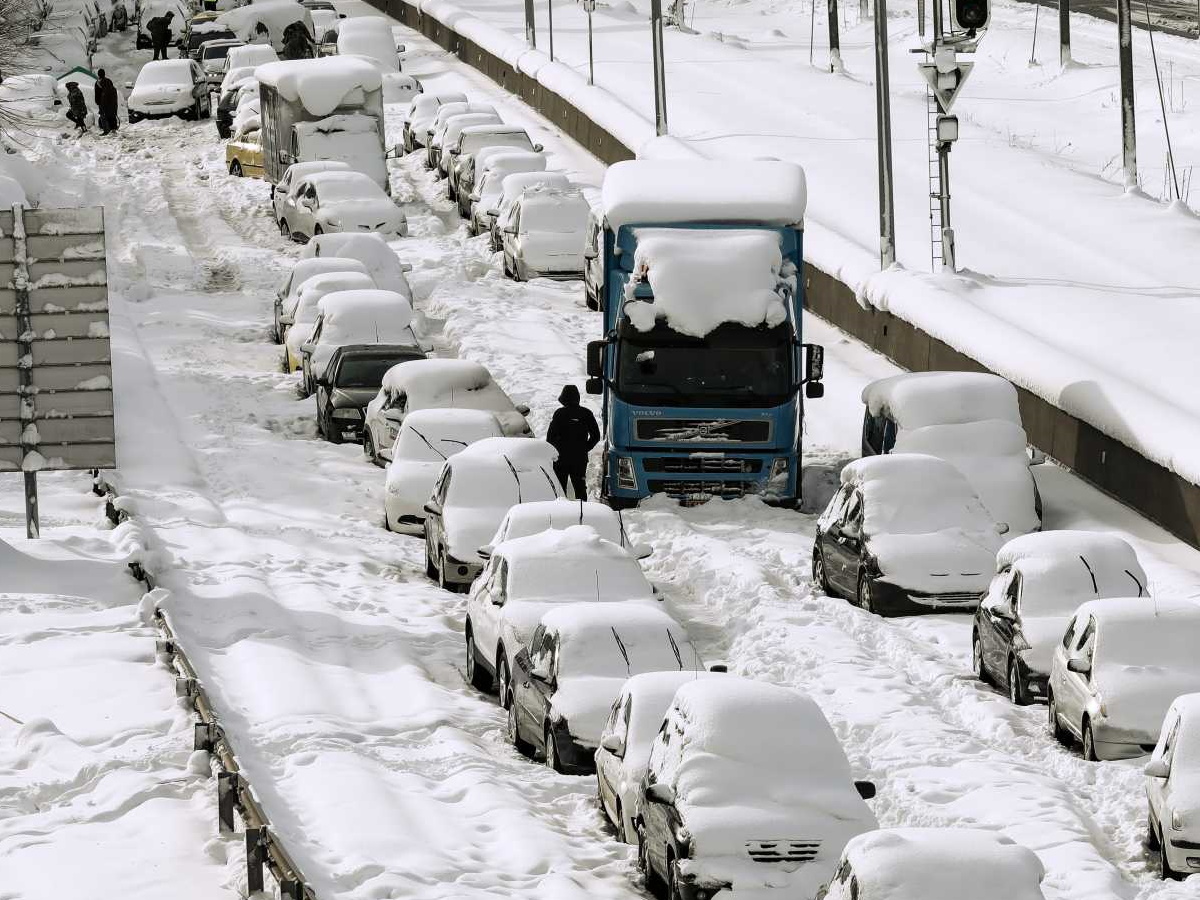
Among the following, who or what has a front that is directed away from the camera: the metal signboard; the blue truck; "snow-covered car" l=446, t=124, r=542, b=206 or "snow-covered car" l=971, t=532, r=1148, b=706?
the metal signboard

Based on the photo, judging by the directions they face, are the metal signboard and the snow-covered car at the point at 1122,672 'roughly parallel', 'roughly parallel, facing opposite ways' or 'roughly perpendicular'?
roughly parallel, facing opposite ways

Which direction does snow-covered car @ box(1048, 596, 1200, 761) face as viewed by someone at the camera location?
facing the viewer and to the right of the viewer

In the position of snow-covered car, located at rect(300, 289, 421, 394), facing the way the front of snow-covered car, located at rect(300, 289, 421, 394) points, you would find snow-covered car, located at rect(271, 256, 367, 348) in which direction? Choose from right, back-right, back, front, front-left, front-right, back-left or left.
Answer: back

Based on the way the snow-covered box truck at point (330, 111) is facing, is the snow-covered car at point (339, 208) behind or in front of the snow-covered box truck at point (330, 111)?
in front

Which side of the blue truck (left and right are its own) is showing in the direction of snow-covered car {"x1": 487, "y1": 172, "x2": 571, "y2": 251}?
back

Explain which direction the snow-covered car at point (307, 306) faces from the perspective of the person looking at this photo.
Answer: facing the viewer

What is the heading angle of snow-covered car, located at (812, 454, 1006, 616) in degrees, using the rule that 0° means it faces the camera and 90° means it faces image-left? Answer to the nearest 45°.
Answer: approximately 315°

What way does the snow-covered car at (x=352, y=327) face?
toward the camera

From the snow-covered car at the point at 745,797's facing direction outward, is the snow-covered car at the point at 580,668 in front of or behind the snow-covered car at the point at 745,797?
behind

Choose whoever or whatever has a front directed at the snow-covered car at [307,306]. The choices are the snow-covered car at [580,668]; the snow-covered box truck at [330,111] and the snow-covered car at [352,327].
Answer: the snow-covered box truck

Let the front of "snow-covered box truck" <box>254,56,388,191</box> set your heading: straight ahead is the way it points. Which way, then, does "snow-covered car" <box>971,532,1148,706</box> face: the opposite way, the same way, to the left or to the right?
the same way

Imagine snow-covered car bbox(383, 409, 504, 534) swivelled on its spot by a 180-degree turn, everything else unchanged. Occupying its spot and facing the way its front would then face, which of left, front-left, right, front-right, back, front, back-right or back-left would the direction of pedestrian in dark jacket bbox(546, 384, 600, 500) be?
right

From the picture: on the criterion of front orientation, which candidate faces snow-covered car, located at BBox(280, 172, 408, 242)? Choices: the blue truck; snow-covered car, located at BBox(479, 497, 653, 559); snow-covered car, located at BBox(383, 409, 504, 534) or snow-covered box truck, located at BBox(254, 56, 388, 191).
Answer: the snow-covered box truck

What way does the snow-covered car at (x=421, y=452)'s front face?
toward the camera

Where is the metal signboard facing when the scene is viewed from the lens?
facing away from the viewer

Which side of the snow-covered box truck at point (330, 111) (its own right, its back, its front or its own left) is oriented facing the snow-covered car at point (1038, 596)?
front

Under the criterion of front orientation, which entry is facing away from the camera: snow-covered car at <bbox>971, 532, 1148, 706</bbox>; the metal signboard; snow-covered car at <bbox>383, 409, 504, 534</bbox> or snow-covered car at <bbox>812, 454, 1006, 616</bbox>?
the metal signboard

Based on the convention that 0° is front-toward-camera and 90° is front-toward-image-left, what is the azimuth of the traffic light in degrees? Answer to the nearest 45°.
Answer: approximately 0°

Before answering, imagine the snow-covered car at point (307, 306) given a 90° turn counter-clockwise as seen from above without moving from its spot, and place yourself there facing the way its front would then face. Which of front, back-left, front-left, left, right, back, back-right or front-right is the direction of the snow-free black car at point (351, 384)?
right

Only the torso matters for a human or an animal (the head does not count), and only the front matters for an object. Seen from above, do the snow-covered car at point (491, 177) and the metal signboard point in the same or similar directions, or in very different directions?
very different directions
